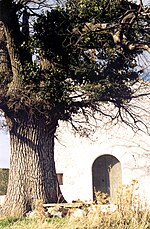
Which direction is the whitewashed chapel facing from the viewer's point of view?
toward the camera
